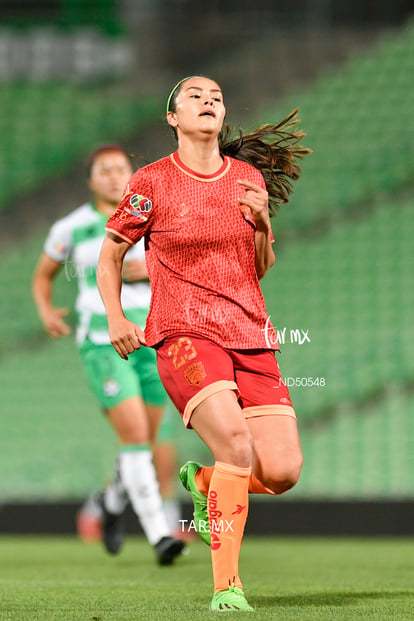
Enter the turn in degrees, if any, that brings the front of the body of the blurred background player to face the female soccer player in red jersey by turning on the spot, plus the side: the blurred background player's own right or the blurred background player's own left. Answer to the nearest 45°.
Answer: approximately 45° to the blurred background player's own right

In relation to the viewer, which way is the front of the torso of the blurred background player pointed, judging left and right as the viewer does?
facing the viewer and to the right of the viewer
